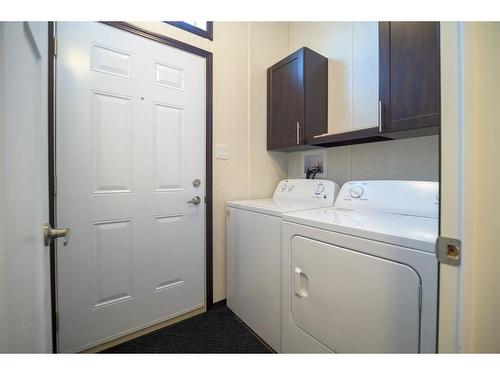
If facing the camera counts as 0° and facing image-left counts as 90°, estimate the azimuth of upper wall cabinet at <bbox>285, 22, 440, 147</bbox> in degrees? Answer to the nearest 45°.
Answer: approximately 45°

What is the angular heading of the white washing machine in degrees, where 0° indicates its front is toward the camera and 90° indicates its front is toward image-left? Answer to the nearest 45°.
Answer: approximately 45°

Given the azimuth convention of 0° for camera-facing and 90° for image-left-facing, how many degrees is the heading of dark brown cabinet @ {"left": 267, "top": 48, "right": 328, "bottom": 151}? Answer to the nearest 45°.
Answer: approximately 45°
